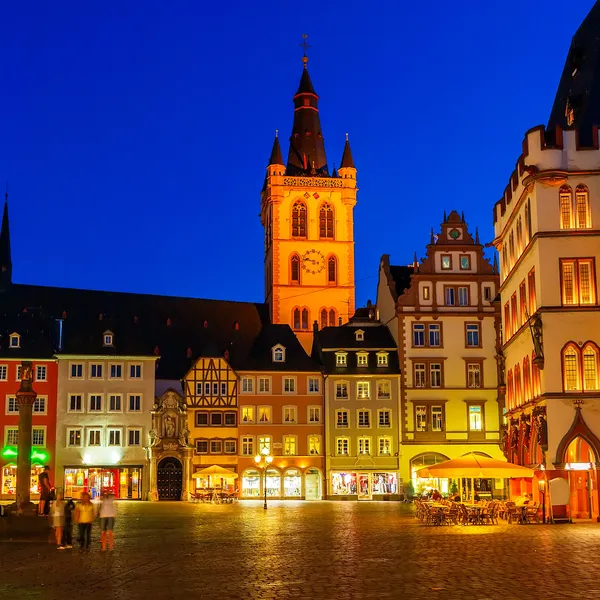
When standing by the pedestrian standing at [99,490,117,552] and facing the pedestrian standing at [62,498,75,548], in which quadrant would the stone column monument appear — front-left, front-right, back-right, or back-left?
front-right

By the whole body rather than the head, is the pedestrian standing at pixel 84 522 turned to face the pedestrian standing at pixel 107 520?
no

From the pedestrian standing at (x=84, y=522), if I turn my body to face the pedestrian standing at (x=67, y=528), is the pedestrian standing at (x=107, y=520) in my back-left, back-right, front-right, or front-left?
back-right

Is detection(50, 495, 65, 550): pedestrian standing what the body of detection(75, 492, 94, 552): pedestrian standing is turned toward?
no

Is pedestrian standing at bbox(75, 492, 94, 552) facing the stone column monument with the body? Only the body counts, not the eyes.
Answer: no
